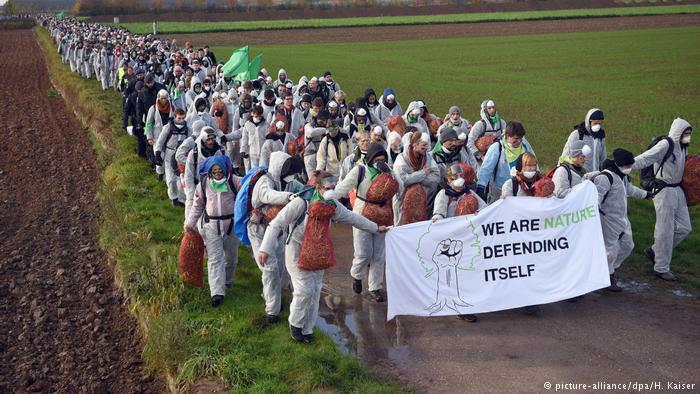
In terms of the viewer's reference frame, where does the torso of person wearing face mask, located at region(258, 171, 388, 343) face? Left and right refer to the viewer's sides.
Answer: facing the viewer and to the right of the viewer

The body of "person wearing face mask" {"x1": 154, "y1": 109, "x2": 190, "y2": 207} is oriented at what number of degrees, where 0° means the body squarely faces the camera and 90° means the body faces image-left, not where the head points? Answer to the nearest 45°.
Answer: approximately 315°

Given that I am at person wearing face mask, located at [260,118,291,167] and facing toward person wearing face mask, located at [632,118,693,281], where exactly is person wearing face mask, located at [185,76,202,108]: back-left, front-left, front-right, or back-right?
back-left

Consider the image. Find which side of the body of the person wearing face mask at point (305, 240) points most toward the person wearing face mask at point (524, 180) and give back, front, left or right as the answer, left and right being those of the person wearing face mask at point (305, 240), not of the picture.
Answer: left

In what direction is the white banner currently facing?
toward the camera

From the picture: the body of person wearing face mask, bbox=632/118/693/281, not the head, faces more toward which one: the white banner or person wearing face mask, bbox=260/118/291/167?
the white banner

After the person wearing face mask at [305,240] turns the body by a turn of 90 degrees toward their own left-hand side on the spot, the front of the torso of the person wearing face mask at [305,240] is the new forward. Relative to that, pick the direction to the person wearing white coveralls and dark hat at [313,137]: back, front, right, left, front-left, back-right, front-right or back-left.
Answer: front-left

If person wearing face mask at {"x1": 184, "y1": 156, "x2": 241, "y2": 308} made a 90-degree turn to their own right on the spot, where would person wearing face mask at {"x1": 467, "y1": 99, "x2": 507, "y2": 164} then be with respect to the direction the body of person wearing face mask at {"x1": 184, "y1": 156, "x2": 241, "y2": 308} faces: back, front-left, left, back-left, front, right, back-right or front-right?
back-right

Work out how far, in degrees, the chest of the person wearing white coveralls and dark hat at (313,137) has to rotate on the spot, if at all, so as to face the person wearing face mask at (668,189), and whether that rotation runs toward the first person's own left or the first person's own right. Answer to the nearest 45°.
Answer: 0° — they already face them

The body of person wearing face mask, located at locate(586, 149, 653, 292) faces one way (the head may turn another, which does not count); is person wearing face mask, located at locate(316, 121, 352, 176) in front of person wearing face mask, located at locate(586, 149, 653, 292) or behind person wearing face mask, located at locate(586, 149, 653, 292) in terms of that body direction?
behind

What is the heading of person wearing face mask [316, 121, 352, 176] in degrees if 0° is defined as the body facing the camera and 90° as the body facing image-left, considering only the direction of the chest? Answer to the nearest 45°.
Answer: approximately 0°

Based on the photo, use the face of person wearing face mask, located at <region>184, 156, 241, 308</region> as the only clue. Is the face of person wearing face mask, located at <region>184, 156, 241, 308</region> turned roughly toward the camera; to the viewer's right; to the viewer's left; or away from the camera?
toward the camera

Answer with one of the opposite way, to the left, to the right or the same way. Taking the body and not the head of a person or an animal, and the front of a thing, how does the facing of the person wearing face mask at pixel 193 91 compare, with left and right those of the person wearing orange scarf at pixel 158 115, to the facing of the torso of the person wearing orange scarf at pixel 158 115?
the same way

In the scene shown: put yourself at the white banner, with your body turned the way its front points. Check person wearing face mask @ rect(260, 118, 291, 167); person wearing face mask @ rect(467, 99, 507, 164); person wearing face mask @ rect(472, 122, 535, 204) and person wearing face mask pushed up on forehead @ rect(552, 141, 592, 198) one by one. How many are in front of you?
0

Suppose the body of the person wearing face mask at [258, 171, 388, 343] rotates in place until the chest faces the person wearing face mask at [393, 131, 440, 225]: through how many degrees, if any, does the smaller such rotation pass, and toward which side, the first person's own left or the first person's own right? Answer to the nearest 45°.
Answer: approximately 90° to the first person's own left

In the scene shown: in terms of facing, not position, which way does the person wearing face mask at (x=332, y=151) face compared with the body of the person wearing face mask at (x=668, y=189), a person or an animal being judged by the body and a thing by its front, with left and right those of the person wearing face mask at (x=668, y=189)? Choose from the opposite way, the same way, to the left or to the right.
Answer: the same way

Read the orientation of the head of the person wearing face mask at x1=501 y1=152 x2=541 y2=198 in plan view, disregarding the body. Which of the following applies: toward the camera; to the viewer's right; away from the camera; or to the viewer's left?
toward the camera

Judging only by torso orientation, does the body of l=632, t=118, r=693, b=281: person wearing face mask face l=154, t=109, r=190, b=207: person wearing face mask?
no

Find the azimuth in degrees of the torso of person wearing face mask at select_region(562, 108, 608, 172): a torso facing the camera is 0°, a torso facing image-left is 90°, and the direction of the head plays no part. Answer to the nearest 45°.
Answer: approximately 315°

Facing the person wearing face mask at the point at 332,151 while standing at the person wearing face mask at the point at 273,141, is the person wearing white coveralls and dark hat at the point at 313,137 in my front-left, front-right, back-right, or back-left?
front-left

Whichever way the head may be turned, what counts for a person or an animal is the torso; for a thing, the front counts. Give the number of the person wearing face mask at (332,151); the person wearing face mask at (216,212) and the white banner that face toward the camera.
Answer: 3
